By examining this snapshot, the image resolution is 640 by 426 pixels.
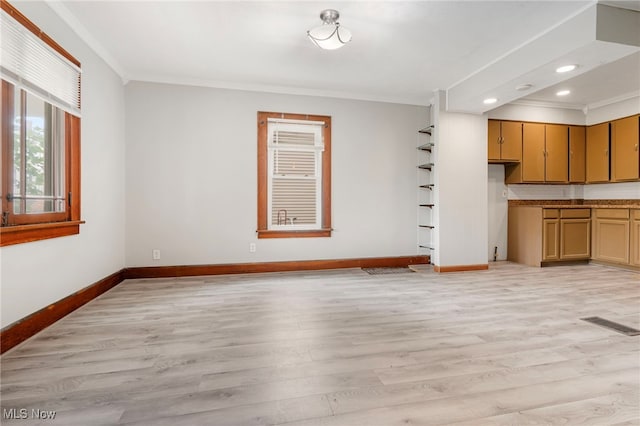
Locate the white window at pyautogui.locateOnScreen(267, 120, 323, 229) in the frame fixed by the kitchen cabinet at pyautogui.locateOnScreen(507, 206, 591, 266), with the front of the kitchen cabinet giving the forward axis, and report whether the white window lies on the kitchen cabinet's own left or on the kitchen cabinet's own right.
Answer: on the kitchen cabinet's own right

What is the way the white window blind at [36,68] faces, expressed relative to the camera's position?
facing the viewer and to the right of the viewer

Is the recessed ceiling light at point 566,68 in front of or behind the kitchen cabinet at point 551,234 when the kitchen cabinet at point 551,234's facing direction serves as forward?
in front

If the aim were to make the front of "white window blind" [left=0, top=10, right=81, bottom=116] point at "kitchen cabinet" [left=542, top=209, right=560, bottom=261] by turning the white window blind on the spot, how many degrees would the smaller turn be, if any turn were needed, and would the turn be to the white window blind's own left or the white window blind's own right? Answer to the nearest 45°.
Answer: approximately 45° to the white window blind's own left

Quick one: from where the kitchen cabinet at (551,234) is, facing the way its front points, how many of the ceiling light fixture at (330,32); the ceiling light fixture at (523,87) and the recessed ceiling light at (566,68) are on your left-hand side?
0

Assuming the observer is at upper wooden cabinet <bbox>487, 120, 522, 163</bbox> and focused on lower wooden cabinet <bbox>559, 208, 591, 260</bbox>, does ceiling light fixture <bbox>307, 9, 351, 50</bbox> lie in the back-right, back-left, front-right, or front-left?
back-right

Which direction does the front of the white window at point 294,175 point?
toward the camera

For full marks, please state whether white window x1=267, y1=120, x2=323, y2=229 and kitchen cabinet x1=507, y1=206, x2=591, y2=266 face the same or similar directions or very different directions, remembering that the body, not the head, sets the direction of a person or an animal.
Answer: same or similar directions

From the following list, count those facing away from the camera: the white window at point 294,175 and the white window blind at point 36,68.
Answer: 0

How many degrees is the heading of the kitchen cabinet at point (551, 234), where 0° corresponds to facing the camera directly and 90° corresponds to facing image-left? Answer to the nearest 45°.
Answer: approximately 315°

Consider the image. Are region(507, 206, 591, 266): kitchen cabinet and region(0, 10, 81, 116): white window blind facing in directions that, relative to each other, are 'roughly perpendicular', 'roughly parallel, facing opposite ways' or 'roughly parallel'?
roughly perpendicular

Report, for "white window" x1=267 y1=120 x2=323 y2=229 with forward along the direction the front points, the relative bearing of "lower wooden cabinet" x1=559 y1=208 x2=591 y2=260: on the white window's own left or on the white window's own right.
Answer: on the white window's own left

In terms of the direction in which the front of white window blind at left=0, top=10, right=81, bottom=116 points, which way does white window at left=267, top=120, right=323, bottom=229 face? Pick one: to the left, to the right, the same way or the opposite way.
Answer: to the right

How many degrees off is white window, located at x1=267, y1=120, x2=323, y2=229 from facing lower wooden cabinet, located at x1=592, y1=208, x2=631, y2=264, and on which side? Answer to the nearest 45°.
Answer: approximately 90° to its left

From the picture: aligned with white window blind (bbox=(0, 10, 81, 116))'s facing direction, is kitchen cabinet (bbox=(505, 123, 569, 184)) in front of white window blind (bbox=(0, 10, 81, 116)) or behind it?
in front

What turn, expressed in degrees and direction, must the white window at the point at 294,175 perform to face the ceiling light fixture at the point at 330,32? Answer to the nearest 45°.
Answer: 0° — it already faces it

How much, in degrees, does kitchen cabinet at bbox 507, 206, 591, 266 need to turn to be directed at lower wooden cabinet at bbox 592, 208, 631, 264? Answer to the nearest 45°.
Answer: approximately 45° to its left
